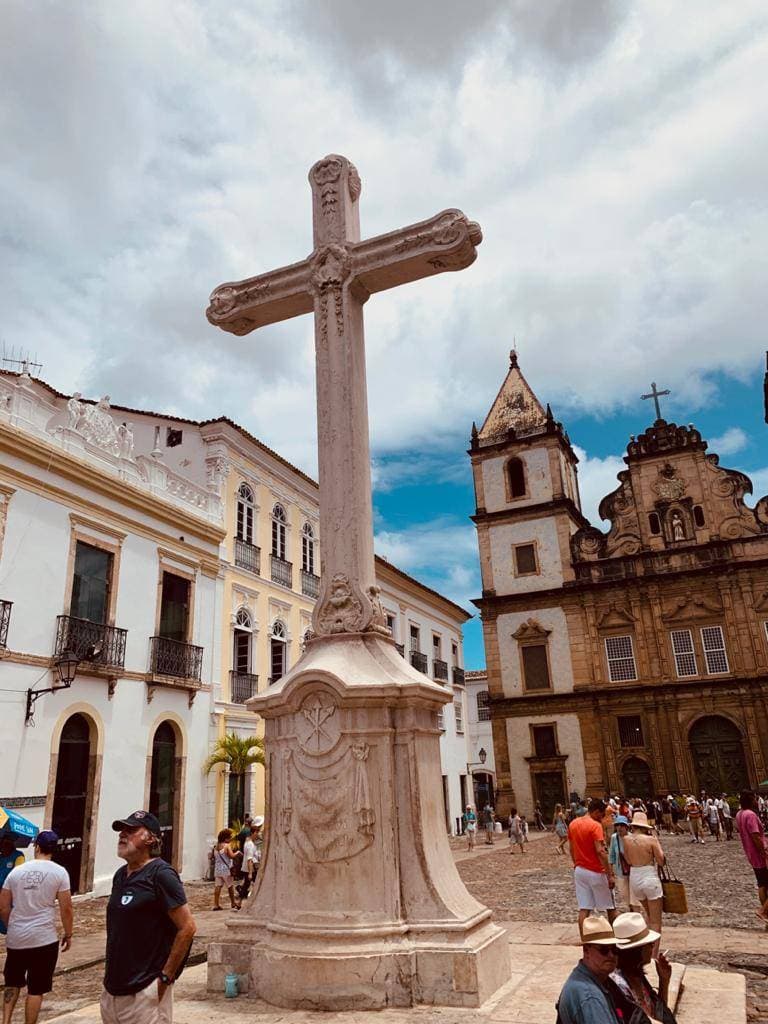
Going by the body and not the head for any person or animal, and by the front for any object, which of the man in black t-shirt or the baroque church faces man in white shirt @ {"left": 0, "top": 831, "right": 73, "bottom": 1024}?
the baroque church

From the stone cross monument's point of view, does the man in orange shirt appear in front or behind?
behind

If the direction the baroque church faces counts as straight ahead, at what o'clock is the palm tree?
The palm tree is roughly at 1 o'clock from the baroque church.

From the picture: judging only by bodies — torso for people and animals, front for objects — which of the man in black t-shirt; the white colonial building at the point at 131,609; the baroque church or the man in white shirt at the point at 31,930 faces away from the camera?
the man in white shirt

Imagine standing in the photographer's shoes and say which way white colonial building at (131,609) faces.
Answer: facing the viewer and to the right of the viewer

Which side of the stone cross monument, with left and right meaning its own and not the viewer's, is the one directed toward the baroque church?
back

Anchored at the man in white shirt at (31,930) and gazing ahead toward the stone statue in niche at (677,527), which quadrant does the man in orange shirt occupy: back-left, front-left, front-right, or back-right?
front-right

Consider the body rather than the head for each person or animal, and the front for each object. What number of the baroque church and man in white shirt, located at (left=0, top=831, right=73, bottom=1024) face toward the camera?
1

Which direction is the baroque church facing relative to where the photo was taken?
toward the camera

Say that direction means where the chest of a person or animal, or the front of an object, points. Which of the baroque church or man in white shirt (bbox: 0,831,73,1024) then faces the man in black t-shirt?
the baroque church

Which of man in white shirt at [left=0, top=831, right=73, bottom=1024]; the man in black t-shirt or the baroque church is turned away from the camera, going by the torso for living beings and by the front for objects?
the man in white shirt

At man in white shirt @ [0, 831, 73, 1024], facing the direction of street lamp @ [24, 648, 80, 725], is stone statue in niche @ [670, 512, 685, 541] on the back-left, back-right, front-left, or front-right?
front-right

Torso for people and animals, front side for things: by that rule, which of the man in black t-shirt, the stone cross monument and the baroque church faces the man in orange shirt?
the baroque church

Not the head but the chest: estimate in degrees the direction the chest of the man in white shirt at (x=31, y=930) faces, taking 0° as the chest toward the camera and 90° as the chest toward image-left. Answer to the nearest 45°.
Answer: approximately 180°

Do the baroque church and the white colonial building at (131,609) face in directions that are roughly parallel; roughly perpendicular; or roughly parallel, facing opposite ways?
roughly perpendicular

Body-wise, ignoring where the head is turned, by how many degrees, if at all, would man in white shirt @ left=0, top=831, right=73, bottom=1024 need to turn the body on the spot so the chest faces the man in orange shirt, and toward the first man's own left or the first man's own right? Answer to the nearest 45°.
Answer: approximately 90° to the first man's own right

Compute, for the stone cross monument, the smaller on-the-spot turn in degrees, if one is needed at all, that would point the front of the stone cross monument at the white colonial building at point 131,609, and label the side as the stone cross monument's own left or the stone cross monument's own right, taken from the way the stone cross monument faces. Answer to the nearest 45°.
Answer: approximately 90° to the stone cross monument's own right
